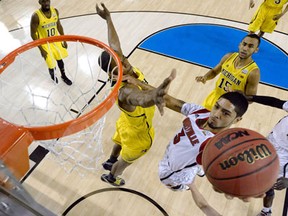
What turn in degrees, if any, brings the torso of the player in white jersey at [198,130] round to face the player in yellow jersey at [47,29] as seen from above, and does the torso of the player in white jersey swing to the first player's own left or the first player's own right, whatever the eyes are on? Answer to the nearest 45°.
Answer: approximately 90° to the first player's own right

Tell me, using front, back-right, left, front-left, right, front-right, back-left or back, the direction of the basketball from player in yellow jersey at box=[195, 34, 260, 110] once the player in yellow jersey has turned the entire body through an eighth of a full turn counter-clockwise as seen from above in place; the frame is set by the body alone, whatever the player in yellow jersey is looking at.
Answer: front

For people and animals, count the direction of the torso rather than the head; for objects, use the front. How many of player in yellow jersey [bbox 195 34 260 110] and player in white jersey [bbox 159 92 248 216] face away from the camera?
0

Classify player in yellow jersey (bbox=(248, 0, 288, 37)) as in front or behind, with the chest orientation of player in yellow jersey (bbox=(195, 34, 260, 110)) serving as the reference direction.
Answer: behind

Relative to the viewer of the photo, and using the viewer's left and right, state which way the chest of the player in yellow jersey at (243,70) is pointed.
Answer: facing the viewer and to the left of the viewer

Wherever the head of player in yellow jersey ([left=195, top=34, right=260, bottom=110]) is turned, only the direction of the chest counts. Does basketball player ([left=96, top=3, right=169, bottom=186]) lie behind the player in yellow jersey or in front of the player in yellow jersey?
in front

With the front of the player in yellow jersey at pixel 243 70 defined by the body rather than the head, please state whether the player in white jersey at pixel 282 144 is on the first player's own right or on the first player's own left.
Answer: on the first player's own left
